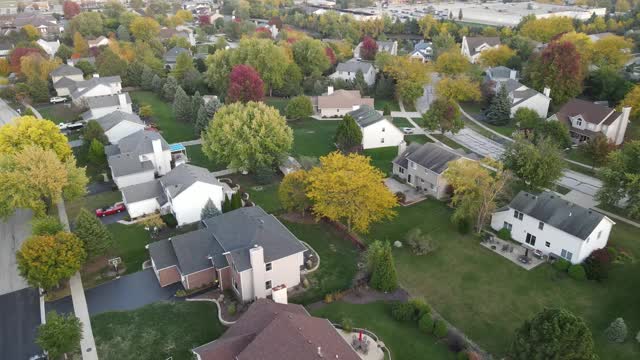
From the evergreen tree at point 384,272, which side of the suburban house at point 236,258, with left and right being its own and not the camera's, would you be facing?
back

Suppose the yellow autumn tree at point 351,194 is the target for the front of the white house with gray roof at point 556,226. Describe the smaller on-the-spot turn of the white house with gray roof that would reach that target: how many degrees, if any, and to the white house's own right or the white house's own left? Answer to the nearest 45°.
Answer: approximately 135° to the white house's own left

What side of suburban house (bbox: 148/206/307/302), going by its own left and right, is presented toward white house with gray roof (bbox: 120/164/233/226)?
right

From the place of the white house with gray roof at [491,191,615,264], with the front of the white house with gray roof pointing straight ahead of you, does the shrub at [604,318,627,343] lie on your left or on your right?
on your right

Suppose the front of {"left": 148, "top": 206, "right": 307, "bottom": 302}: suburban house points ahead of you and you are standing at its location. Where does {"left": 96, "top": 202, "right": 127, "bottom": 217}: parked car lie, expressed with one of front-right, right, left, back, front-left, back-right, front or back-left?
front-right

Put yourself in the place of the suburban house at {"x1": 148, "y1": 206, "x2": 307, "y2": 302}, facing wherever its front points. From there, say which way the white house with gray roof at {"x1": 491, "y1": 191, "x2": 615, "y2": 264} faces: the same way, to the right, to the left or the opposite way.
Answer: the opposite way

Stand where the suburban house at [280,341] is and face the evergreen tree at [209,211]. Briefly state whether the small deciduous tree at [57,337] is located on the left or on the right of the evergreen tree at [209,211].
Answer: left

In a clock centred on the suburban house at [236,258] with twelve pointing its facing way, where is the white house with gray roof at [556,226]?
The white house with gray roof is roughly at 6 o'clock from the suburban house.

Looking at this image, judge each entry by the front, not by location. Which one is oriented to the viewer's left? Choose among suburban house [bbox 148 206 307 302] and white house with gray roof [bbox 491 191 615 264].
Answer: the suburban house

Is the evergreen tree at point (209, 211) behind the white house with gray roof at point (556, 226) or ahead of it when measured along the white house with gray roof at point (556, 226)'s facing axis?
behind

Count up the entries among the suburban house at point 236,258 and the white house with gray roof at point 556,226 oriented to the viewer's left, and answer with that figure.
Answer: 1

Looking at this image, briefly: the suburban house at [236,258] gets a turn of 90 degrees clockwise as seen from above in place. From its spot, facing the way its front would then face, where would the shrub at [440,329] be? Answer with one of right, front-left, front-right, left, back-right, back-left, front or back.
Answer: back-right

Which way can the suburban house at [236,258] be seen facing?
to the viewer's left

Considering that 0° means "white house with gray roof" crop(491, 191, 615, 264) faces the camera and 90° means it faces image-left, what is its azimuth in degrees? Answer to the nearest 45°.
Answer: approximately 225°

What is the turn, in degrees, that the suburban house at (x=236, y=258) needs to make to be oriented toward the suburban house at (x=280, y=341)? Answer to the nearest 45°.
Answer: approximately 90° to its left

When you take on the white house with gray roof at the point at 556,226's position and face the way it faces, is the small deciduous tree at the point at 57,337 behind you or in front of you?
behind

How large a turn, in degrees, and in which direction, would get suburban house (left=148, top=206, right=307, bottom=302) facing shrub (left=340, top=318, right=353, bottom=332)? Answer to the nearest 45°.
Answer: approximately 135° to its left

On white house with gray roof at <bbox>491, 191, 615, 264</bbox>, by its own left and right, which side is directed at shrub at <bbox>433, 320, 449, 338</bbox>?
back

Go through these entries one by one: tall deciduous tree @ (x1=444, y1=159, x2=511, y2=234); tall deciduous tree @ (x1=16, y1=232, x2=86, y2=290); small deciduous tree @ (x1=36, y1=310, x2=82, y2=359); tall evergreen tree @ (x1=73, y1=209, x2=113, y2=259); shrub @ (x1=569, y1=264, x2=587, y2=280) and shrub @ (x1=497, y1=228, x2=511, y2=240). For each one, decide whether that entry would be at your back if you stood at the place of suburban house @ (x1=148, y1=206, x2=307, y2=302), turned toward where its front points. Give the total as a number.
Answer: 3
